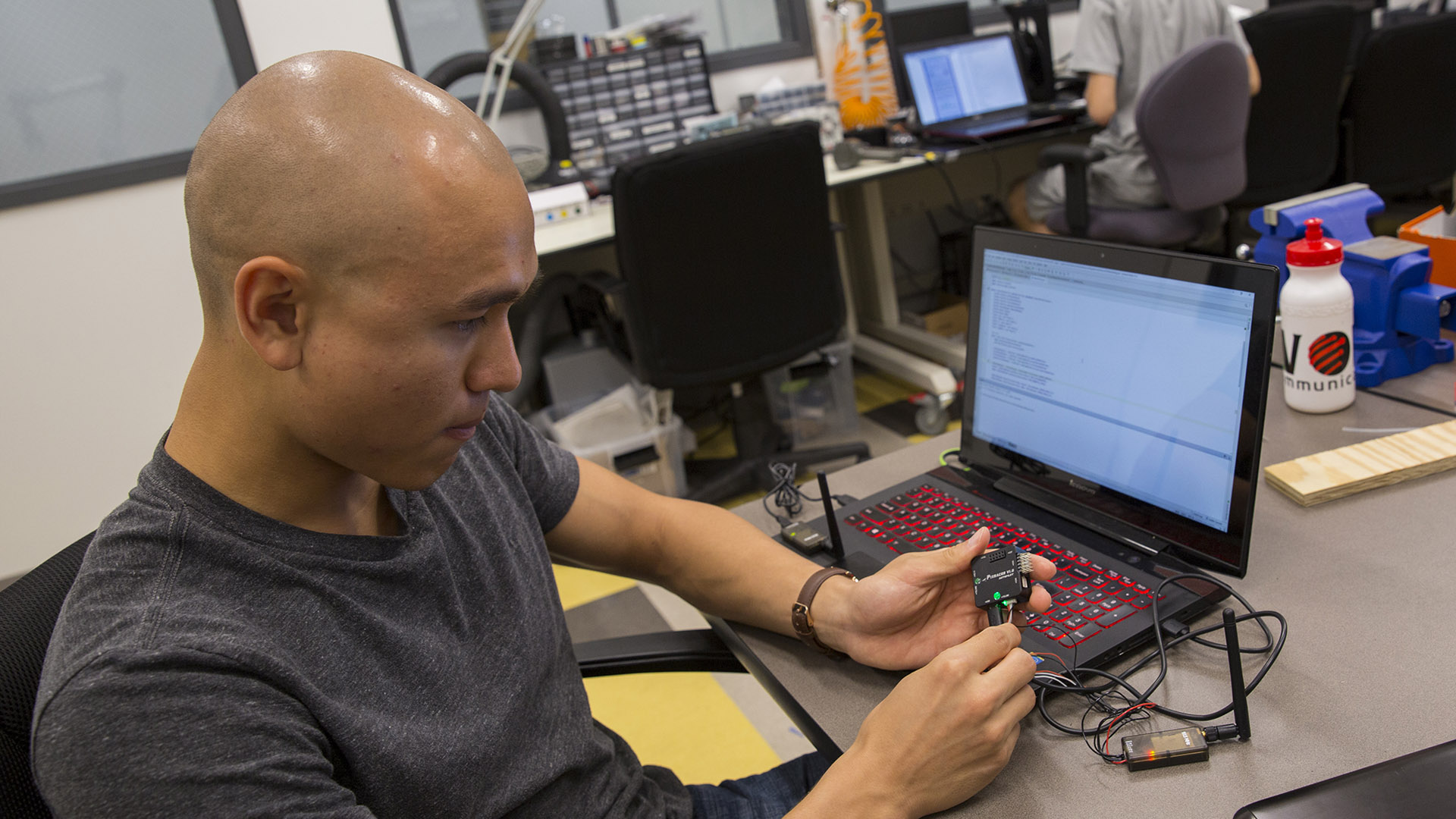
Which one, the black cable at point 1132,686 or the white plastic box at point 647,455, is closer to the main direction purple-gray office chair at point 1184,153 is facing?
the white plastic box

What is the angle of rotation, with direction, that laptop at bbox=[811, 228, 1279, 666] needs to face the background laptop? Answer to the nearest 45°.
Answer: approximately 135° to its right

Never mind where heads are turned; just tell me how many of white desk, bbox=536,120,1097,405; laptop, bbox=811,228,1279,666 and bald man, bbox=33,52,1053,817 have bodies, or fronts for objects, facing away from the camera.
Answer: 0

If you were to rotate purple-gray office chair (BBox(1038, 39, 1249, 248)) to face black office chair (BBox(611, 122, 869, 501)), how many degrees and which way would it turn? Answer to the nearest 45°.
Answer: approximately 90° to its left

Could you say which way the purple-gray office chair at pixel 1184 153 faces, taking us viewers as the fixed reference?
facing away from the viewer and to the left of the viewer

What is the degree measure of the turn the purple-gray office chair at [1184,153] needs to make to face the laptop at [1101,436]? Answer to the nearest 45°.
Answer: approximately 135° to its left

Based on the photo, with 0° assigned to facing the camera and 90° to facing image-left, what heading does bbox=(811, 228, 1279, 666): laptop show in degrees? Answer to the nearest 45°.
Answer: approximately 45°

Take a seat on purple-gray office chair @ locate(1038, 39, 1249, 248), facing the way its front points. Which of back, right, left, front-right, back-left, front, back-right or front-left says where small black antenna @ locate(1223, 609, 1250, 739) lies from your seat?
back-left

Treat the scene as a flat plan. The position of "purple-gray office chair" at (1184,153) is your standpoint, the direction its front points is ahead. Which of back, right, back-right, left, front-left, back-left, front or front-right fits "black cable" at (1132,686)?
back-left

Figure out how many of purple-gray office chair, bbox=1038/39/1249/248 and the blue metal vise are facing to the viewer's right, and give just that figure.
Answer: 0
